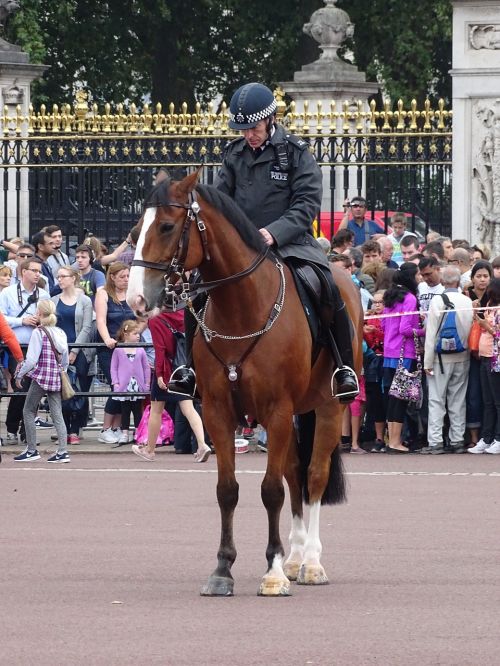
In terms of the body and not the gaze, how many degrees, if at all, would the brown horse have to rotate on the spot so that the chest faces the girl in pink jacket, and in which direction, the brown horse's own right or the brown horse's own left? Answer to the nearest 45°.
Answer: approximately 135° to the brown horse's own right

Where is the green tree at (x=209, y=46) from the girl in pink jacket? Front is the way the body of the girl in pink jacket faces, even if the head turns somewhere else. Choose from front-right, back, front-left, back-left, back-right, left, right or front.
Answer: back

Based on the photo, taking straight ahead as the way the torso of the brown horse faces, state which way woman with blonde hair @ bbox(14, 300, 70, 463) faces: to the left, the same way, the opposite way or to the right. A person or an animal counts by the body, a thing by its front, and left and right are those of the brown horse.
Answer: to the right

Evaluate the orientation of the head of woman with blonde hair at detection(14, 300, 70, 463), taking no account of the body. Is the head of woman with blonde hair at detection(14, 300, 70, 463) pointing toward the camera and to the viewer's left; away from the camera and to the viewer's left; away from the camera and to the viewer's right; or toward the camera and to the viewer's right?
away from the camera and to the viewer's left

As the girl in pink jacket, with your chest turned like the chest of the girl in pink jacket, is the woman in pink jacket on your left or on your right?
on your left

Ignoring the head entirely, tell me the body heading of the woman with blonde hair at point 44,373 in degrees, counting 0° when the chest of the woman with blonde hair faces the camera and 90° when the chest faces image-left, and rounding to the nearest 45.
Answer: approximately 135°
